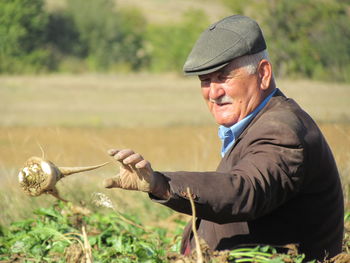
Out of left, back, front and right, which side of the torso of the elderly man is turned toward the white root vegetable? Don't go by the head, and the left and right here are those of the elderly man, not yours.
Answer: front

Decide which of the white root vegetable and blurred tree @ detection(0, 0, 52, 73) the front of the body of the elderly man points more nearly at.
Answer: the white root vegetable

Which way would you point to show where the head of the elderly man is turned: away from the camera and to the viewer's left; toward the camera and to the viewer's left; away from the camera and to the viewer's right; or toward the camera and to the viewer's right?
toward the camera and to the viewer's left

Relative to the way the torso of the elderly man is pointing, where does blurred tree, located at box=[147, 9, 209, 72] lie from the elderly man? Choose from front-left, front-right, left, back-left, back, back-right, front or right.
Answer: right

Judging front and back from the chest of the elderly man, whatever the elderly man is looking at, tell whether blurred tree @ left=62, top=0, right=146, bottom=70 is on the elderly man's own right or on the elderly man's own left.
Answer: on the elderly man's own right

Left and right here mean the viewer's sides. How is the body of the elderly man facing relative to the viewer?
facing to the left of the viewer

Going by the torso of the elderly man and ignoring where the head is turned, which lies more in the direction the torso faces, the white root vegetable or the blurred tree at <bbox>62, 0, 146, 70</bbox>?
the white root vegetable

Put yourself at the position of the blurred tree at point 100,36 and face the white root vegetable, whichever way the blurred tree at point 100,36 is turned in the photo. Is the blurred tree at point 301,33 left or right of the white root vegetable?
left

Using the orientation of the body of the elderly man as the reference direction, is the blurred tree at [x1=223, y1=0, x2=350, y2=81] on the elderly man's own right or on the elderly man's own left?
on the elderly man's own right

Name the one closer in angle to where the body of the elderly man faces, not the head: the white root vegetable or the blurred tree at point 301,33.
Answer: the white root vegetable

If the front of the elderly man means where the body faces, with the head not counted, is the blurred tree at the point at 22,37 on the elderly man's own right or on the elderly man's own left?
on the elderly man's own right
